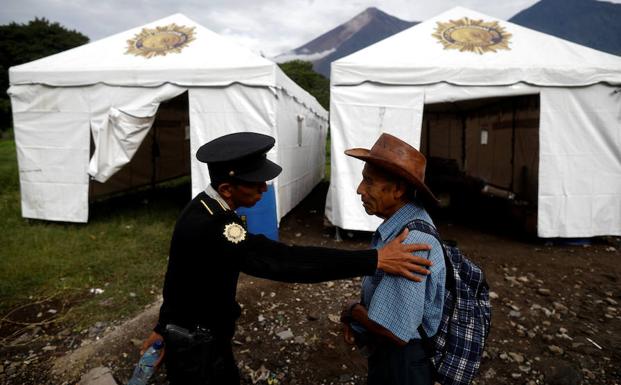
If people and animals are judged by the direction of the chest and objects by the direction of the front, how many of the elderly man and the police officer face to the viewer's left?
1

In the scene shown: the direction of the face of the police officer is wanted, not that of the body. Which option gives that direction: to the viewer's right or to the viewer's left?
to the viewer's right

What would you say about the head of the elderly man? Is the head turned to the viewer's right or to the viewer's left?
to the viewer's left

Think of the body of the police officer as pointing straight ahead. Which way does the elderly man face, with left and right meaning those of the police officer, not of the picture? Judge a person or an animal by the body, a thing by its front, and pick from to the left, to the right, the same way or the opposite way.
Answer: the opposite way

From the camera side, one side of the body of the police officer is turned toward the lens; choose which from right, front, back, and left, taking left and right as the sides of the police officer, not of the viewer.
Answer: right

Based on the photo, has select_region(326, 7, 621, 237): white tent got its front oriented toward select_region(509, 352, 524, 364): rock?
yes

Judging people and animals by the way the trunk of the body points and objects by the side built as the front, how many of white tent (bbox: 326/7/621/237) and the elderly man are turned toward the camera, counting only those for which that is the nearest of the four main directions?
1

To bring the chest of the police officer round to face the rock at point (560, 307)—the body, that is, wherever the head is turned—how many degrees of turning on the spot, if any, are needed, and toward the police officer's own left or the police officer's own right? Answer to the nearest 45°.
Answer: approximately 45° to the police officer's own left

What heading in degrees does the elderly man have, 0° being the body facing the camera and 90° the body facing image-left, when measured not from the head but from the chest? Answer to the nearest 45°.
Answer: approximately 90°

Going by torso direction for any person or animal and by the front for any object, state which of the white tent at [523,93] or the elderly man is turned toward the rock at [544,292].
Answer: the white tent
